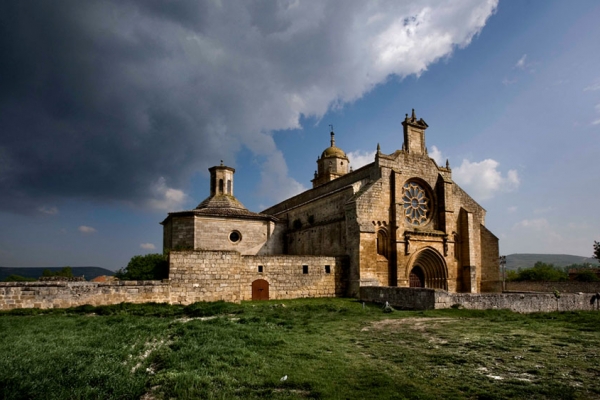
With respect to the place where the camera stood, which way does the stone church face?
facing the viewer and to the right of the viewer

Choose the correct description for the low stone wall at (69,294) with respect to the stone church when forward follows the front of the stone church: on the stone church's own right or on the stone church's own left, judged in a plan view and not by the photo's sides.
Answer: on the stone church's own right

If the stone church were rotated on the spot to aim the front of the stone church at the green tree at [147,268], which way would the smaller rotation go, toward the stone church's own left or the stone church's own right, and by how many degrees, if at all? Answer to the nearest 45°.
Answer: approximately 90° to the stone church's own right

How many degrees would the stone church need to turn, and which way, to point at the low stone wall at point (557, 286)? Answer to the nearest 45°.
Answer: approximately 45° to its left
